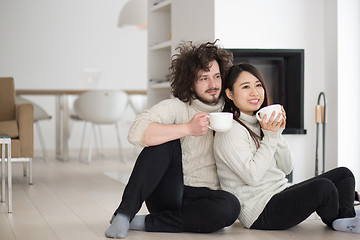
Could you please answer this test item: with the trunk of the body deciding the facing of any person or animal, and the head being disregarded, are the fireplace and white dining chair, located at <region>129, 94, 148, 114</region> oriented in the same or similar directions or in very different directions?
very different directions

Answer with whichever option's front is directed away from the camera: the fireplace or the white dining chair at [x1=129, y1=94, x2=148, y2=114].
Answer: the white dining chair

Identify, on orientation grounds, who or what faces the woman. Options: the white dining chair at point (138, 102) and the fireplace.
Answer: the fireplace

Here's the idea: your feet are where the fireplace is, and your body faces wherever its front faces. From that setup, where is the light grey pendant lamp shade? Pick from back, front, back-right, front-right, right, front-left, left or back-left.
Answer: back-right

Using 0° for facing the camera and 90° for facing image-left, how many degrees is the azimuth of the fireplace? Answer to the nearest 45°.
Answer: approximately 0°

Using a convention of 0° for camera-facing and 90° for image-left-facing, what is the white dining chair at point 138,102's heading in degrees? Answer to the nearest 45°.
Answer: approximately 180°

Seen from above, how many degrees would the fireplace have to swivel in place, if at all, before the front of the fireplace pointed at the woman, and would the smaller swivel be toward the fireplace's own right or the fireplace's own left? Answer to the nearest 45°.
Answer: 0° — it already faces them
